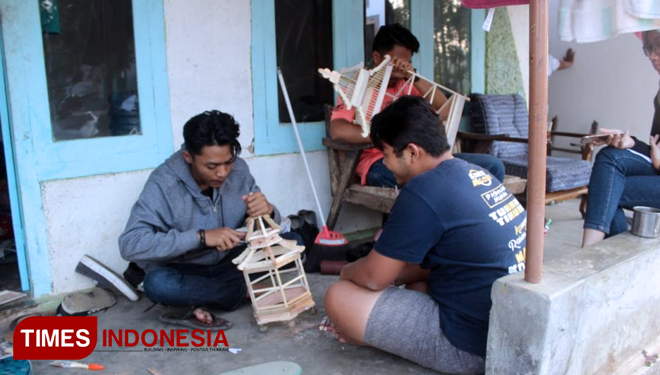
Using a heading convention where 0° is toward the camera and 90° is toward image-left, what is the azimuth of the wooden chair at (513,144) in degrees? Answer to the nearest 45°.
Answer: approximately 315°

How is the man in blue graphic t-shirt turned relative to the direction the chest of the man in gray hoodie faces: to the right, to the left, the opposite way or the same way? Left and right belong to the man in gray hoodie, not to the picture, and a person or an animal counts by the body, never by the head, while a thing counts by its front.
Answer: the opposite way

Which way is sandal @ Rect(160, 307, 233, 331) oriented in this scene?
to the viewer's right

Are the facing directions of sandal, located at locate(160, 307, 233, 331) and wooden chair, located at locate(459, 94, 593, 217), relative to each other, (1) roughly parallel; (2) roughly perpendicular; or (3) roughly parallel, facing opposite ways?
roughly parallel

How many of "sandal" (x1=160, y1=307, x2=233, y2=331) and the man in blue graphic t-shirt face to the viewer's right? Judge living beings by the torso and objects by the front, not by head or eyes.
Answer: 1

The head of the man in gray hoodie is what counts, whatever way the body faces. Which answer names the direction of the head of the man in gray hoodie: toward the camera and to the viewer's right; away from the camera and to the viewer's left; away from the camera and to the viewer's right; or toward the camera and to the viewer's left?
toward the camera and to the viewer's right

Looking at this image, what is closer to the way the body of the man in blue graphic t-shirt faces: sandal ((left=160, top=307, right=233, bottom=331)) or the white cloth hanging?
the sandal

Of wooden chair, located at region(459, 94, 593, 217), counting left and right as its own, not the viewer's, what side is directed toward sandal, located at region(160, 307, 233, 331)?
right

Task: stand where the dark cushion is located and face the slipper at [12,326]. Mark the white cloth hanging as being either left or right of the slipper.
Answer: left

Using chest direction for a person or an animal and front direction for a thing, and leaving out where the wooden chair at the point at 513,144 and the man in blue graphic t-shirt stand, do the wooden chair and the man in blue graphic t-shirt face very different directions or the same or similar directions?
very different directions
